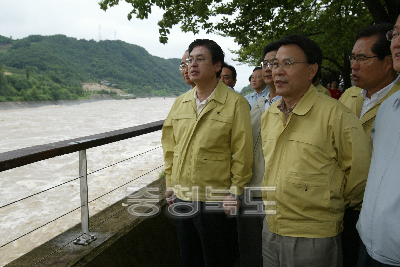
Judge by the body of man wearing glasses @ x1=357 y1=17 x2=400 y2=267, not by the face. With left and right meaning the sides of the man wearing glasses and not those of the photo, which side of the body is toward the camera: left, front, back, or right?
left

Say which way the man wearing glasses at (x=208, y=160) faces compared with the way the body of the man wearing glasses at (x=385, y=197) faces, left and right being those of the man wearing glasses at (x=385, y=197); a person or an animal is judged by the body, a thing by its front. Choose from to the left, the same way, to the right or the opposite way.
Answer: to the left

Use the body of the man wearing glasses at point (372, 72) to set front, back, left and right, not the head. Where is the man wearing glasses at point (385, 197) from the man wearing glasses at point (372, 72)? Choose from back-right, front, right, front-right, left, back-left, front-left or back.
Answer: front-left

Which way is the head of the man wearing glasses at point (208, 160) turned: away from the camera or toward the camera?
toward the camera

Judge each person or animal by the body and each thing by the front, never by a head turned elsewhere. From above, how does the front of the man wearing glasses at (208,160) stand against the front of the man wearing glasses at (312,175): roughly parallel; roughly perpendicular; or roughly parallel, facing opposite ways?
roughly parallel

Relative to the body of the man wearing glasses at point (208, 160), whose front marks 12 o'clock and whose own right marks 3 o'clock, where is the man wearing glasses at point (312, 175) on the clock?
the man wearing glasses at point (312, 175) is roughly at 9 o'clock from the man wearing glasses at point (208, 160).

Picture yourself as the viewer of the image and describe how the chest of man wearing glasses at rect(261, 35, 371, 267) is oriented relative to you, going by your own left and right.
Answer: facing the viewer and to the left of the viewer

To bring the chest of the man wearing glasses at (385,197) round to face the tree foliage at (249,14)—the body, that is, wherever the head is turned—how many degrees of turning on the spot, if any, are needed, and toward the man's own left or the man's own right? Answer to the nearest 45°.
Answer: approximately 45° to the man's own right

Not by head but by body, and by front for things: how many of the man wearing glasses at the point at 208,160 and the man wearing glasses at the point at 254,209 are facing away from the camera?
0

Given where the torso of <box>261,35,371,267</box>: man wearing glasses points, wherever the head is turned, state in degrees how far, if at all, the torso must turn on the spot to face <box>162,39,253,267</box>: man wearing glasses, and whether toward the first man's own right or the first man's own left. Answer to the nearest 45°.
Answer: approximately 90° to the first man's own right

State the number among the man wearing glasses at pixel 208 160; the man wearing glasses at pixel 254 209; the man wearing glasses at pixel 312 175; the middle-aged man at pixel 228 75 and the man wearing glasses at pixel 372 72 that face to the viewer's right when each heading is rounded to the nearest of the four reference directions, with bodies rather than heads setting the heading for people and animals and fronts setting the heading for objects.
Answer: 0
